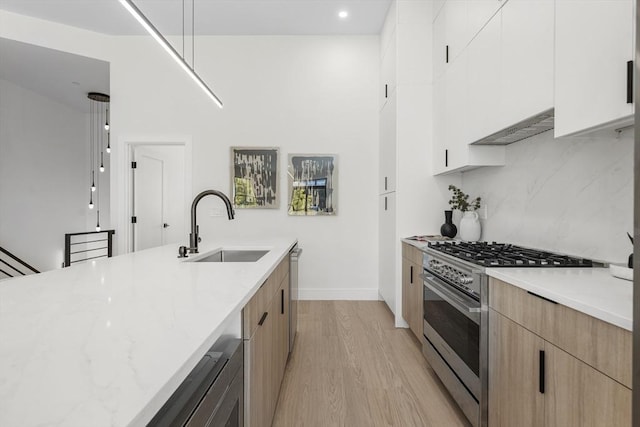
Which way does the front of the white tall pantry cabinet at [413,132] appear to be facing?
to the viewer's left

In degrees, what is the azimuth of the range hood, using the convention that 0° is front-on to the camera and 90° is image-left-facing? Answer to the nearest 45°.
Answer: approximately 45°

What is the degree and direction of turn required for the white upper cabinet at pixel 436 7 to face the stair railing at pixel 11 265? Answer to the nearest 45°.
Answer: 0° — it already faces it

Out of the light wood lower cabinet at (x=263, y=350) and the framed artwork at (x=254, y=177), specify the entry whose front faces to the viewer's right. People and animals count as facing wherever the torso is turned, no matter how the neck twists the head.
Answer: the light wood lower cabinet

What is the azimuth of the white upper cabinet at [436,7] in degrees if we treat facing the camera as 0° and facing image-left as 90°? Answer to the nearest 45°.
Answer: approximately 90°

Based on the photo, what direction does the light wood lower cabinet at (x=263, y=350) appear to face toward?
to the viewer's right

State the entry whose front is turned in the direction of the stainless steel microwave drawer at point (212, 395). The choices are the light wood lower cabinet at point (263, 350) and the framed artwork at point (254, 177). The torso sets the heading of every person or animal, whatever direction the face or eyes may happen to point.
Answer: the framed artwork

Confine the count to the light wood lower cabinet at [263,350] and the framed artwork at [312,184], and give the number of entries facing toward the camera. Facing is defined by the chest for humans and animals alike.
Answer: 1

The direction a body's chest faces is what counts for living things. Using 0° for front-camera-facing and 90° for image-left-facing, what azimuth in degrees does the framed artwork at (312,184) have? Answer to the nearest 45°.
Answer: approximately 0°
